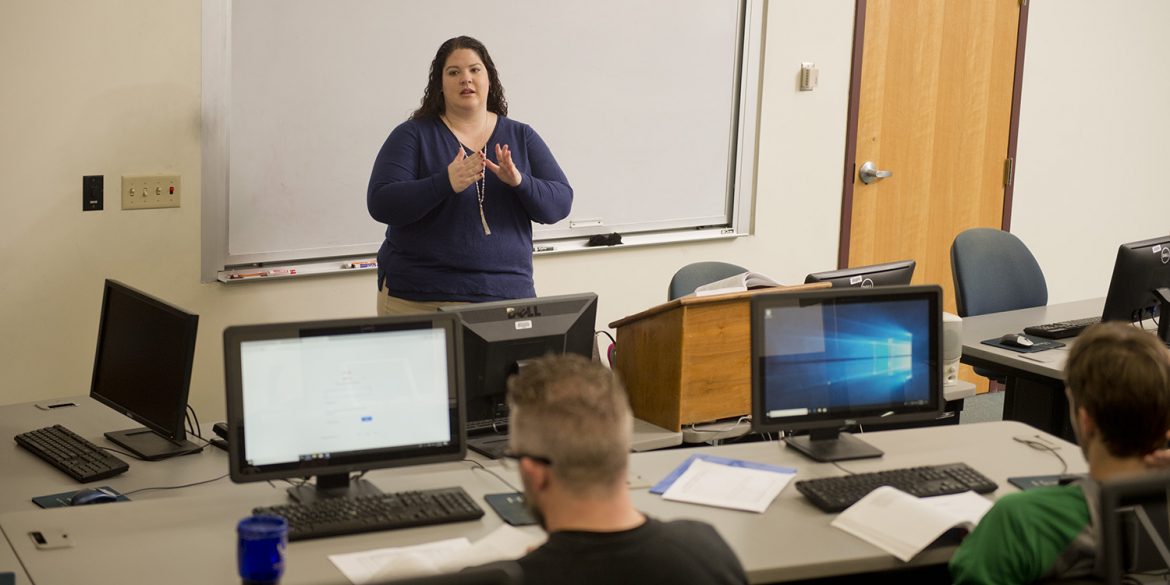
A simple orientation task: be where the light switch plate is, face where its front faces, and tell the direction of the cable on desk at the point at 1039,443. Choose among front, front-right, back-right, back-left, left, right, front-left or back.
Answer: front-left

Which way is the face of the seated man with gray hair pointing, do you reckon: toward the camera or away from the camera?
away from the camera

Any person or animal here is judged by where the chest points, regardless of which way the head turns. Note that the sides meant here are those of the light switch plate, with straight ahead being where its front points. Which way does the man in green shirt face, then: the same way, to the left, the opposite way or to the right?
the opposite way

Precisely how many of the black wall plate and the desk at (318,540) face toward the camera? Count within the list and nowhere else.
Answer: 2

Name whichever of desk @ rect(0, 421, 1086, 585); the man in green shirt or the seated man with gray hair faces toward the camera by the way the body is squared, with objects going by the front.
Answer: the desk

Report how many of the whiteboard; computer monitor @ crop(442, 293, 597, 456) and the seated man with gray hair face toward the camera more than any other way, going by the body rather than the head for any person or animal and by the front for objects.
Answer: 1

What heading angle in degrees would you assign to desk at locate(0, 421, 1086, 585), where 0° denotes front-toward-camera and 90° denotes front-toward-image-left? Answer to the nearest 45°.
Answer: approximately 0°

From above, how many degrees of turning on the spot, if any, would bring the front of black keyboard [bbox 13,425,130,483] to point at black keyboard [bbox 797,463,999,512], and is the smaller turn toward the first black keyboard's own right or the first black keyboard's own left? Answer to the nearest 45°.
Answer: approximately 90° to the first black keyboard's own left

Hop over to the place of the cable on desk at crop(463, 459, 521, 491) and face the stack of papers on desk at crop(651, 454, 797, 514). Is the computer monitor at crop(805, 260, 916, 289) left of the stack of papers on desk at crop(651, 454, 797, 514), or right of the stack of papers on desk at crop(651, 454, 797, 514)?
left

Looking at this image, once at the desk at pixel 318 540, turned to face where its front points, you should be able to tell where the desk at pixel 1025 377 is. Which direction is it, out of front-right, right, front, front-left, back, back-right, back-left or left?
back-left

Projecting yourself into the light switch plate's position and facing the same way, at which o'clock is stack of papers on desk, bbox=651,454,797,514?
The stack of papers on desk is roughly at 11 o'clock from the light switch plate.

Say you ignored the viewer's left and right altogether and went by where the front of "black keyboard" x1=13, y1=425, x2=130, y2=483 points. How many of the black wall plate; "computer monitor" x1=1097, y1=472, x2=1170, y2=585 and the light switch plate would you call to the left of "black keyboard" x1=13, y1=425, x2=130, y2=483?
1

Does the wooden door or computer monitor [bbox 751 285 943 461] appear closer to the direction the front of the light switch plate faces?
the computer monitor

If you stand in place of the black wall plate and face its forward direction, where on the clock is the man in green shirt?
The man in green shirt is roughly at 11 o'clock from the black wall plate.
